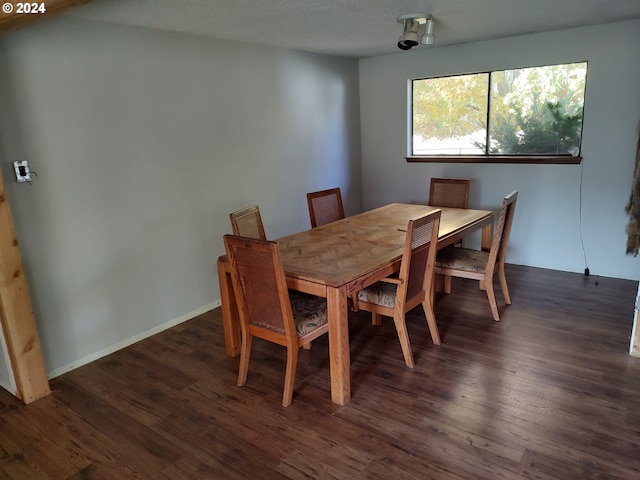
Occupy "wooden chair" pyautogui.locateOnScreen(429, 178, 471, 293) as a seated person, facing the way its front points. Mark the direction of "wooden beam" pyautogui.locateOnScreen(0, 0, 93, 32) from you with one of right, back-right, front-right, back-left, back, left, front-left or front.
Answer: front-right

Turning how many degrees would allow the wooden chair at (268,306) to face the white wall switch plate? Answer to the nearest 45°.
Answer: approximately 135° to its left

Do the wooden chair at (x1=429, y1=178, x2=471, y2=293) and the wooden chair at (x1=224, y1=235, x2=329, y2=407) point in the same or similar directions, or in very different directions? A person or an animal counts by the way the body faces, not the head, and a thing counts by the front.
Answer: very different directions

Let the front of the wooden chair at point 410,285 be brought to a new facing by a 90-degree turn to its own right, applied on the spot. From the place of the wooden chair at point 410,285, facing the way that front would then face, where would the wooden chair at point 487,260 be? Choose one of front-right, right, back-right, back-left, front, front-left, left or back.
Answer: front

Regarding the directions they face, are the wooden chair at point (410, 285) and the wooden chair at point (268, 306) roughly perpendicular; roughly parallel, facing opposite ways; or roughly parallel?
roughly perpendicular

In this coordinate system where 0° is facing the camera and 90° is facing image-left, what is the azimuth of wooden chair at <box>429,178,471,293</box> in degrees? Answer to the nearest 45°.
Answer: approximately 0°

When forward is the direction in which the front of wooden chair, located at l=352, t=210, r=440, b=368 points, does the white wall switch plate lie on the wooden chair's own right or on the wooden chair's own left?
on the wooden chair's own left

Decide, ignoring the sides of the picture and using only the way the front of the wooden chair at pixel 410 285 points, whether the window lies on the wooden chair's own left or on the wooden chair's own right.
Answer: on the wooden chair's own right

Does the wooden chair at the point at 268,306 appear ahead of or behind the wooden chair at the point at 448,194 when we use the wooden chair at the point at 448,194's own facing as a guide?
ahead

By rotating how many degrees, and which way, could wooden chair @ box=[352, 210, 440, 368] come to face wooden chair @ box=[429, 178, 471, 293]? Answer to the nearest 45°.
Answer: approximately 45° to its right

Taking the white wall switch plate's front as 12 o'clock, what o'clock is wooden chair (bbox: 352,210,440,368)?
The wooden chair is roughly at 10 o'clock from the white wall switch plate.

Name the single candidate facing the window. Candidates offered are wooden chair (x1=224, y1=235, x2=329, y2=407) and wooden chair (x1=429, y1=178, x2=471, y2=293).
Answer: wooden chair (x1=224, y1=235, x2=329, y2=407)

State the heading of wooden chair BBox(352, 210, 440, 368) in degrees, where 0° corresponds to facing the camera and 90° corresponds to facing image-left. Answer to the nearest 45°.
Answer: approximately 135°
